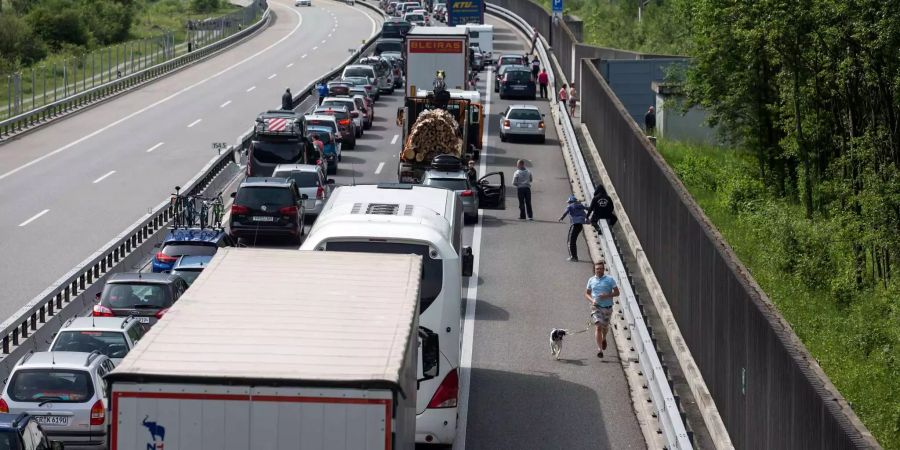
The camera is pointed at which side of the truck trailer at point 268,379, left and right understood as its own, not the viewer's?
back

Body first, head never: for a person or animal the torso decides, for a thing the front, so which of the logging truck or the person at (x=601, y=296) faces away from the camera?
the logging truck

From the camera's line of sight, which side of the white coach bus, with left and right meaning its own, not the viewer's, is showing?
back

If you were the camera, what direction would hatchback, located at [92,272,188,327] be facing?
facing away from the viewer

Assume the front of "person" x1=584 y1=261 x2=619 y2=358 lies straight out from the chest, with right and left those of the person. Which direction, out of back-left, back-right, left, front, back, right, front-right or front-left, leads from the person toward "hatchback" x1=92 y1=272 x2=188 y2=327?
right

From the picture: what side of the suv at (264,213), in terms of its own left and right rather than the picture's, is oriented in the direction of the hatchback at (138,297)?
back

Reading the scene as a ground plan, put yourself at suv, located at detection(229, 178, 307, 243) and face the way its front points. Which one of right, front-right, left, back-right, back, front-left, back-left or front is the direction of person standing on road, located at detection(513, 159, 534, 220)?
front-right

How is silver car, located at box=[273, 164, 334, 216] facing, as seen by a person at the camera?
facing away from the viewer

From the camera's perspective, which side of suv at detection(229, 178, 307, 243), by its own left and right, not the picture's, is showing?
back

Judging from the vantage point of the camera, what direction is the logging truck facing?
facing away from the viewer
